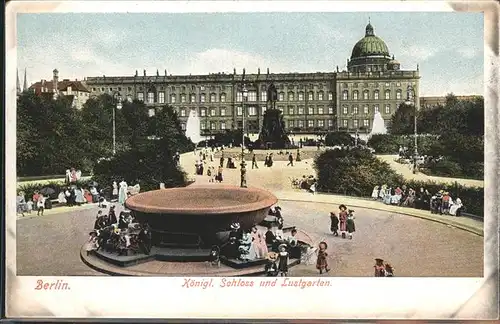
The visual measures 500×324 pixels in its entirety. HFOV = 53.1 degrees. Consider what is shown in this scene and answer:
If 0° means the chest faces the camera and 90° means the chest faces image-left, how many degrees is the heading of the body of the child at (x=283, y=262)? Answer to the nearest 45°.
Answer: approximately 0°

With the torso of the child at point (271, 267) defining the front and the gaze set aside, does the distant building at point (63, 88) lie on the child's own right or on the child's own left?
on the child's own right

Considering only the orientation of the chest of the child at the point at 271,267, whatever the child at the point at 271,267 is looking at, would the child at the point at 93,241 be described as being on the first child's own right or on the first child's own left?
on the first child's own right
